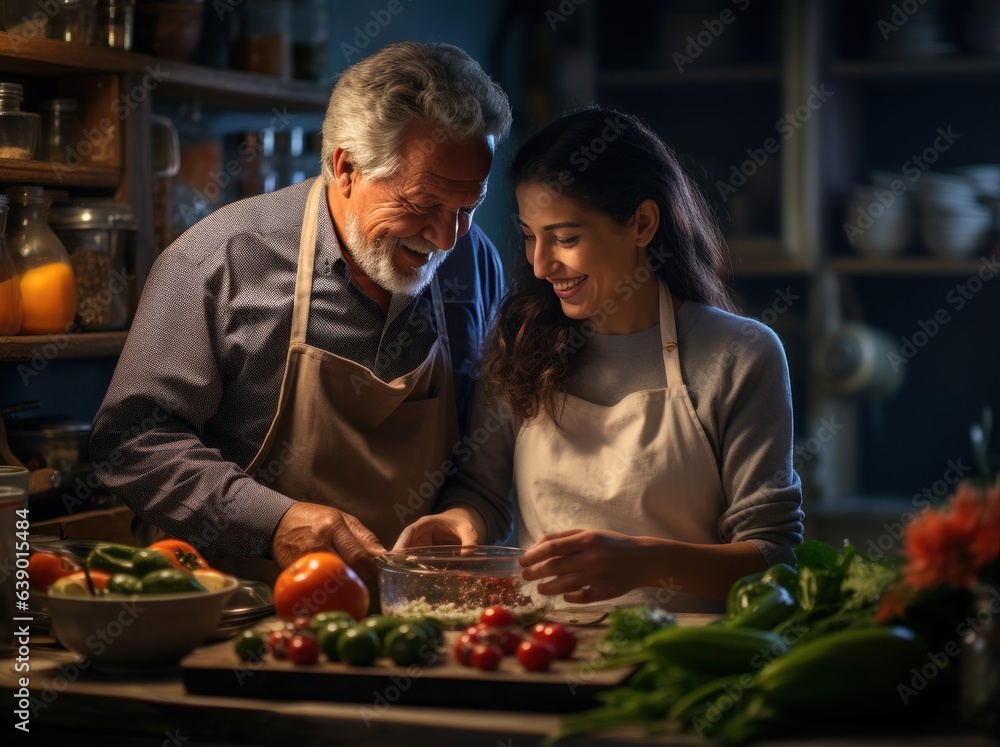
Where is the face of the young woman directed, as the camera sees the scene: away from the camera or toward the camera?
toward the camera

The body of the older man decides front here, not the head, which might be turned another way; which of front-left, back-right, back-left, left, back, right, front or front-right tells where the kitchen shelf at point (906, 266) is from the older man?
left

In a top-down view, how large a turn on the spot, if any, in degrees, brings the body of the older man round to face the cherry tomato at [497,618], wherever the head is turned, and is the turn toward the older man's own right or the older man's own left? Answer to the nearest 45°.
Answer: approximately 45° to the older man's own right

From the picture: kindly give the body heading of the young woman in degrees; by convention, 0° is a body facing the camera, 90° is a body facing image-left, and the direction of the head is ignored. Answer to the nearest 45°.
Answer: approximately 45°

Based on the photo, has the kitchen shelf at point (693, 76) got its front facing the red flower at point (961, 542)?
yes

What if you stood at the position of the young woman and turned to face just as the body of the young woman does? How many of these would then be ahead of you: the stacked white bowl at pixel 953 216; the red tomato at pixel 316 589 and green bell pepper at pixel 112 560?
2

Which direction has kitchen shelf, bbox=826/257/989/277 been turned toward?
toward the camera

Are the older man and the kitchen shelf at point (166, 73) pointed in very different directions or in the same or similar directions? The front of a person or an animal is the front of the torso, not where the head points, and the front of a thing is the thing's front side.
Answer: same or similar directions

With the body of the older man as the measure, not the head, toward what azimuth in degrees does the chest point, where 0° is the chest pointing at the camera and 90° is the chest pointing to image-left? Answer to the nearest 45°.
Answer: approximately 315°

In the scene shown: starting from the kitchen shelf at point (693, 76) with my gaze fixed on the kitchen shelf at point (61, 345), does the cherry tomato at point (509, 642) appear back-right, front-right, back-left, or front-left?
front-left

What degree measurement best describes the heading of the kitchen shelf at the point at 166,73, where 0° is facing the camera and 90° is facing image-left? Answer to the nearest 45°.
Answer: approximately 315°

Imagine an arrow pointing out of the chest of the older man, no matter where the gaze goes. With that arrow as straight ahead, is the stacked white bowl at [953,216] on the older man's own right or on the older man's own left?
on the older man's own left

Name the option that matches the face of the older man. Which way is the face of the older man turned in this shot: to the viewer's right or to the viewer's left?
to the viewer's right

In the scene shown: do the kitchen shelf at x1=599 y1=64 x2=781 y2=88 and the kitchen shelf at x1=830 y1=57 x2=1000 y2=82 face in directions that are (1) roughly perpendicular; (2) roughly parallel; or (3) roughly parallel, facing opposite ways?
roughly parallel

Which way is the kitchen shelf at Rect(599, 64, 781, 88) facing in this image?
toward the camera

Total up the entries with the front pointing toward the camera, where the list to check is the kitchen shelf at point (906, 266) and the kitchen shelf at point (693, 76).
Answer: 2

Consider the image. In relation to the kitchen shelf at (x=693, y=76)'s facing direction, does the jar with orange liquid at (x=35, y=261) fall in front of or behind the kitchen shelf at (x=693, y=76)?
in front

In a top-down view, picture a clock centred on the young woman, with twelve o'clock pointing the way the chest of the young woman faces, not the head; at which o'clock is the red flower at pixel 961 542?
The red flower is roughly at 10 o'clock from the young woman.
